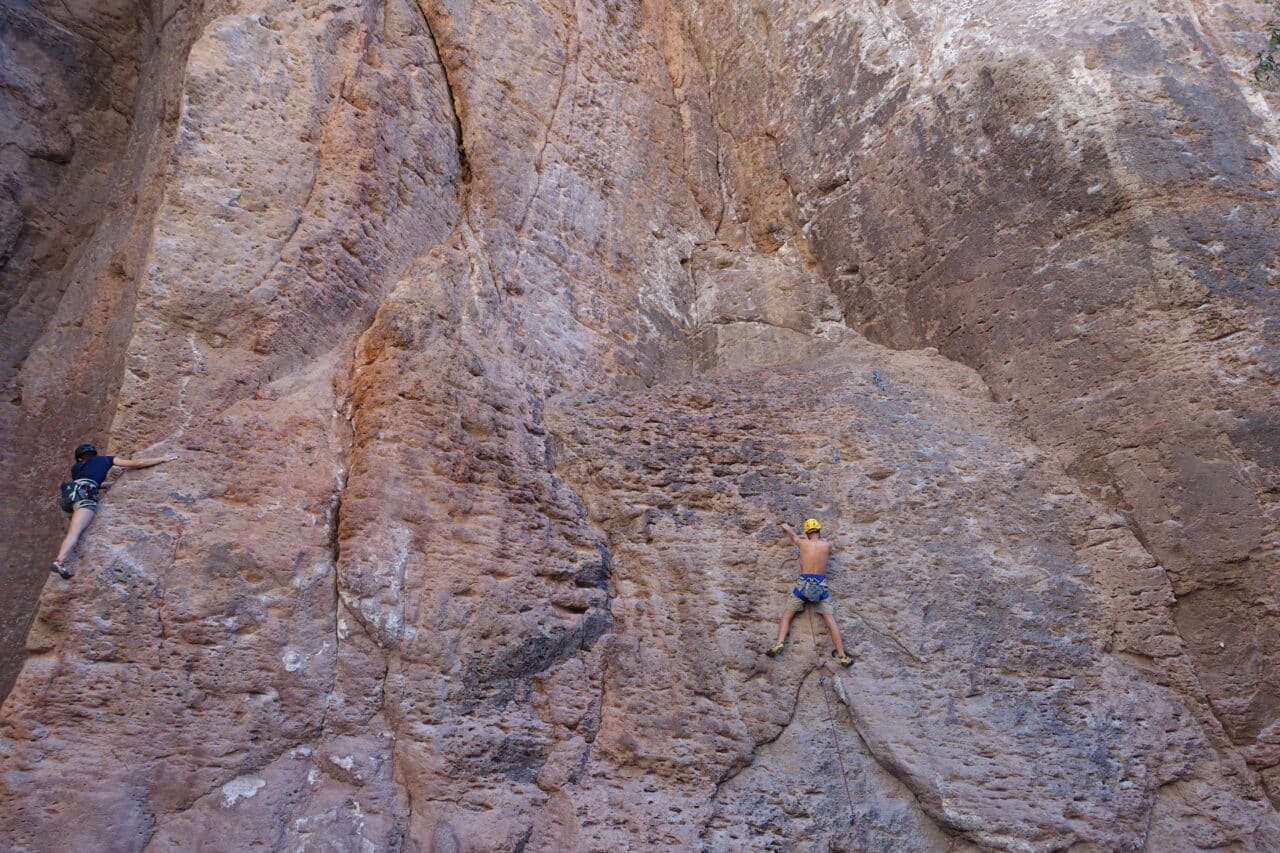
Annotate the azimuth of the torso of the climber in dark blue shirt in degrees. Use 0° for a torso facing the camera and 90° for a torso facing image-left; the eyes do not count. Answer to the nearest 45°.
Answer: approximately 225°

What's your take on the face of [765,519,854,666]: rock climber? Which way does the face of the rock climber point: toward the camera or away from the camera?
away from the camera

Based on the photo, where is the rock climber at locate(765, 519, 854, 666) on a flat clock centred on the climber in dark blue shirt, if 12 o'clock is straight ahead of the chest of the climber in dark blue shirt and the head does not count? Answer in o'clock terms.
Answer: The rock climber is roughly at 2 o'clock from the climber in dark blue shirt.

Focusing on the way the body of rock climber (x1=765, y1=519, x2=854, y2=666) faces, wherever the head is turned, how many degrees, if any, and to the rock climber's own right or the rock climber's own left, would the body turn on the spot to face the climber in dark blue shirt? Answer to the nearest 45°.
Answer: approximately 135° to the rock climber's own left

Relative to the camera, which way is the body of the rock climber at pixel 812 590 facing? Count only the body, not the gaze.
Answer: away from the camera

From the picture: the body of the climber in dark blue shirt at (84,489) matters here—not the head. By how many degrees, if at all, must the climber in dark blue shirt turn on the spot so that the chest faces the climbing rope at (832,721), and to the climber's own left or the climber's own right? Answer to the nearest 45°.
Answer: approximately 45° to the climber's own right
